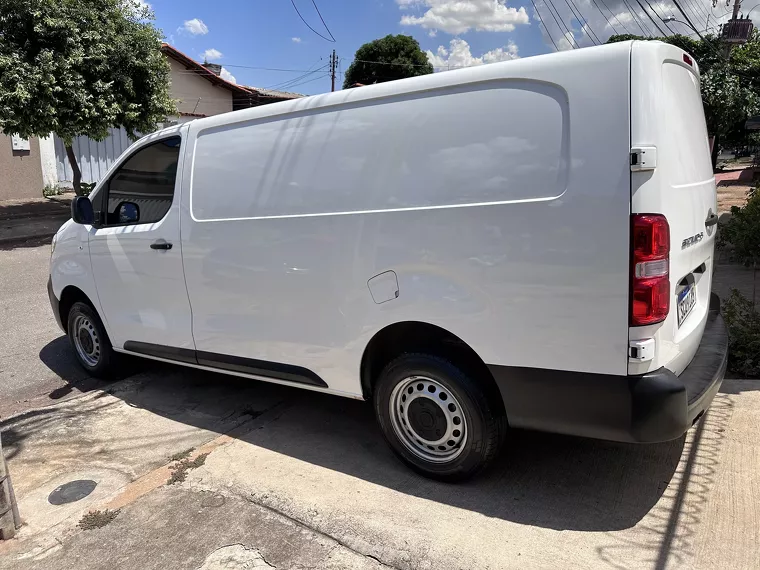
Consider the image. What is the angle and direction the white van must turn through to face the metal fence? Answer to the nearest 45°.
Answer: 0° — it already faces it

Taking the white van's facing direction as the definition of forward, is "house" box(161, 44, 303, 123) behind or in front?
in front

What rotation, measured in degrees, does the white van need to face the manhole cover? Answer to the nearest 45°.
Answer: approximately 45° to its left

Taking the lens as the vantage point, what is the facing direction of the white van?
facing away from the viewer and to the left of the viewer

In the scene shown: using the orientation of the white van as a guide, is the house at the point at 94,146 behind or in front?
in front

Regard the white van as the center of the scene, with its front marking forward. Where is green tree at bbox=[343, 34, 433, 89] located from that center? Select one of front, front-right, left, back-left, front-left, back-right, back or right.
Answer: front-right

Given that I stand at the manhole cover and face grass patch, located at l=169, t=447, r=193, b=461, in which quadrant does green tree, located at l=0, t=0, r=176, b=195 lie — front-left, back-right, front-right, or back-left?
front-left
